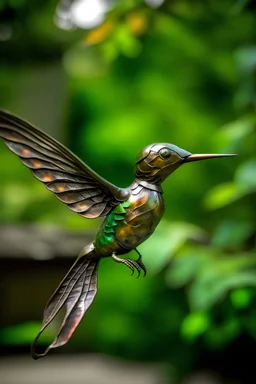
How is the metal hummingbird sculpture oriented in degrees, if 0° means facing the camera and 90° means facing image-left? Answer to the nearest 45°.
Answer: approximately 270°
